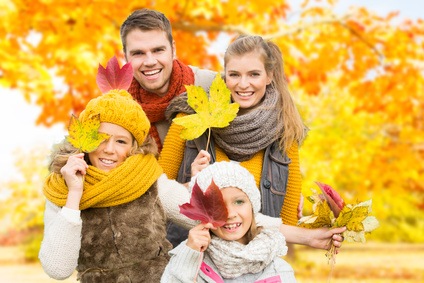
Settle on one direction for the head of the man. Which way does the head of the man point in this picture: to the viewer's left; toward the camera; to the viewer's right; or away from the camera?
toward the camera

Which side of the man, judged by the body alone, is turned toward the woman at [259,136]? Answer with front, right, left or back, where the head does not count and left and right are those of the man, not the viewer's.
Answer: left

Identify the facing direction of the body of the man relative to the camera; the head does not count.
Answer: toward the camera

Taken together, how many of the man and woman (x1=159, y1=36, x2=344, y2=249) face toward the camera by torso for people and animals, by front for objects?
2

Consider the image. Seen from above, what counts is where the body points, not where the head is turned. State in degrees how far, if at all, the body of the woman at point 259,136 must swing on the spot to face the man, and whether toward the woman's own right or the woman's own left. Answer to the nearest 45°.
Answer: approximately 90° to the woman's own right

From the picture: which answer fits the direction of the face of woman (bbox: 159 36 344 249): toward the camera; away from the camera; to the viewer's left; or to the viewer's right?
toward the camera

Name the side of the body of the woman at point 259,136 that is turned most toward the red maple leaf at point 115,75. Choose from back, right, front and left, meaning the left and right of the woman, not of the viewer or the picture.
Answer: right

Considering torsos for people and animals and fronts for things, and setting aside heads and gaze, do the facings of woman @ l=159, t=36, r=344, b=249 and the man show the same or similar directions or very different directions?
same or similar directions

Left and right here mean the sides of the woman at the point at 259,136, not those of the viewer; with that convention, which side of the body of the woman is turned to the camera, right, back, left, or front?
front
